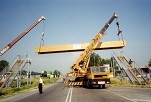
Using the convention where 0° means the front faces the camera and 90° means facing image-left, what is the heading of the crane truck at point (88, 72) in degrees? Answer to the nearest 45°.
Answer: approximately 315°
